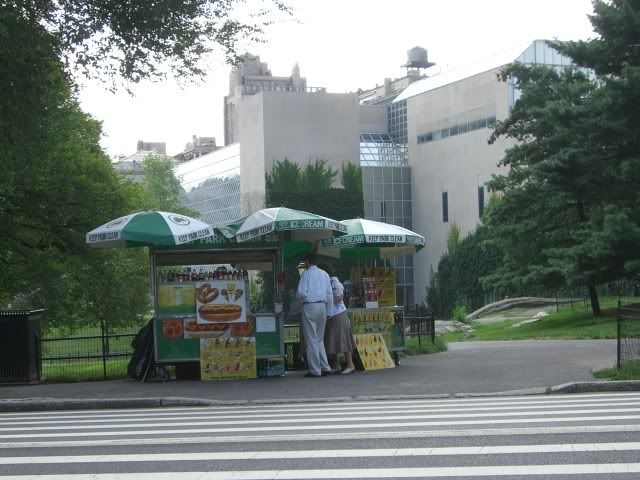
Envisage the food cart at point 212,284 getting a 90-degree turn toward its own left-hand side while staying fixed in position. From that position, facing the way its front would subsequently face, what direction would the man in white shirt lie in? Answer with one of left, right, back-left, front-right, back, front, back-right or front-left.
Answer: front

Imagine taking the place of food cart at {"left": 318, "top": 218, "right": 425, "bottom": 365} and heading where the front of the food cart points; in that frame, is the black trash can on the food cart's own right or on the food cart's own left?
on the food cart's own right

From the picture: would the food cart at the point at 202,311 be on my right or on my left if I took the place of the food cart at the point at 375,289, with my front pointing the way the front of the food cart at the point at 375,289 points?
on my right

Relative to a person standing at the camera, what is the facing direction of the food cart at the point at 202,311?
facing the viewer

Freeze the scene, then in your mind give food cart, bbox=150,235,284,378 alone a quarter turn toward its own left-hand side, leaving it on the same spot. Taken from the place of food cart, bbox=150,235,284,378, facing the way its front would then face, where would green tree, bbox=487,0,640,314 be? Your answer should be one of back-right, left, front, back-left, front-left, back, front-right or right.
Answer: front-left

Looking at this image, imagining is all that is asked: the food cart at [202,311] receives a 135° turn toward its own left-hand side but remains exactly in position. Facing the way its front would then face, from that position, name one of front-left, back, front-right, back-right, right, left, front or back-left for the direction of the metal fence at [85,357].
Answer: left

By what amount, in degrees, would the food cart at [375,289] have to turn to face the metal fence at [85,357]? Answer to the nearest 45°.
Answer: approximately 90° to its right

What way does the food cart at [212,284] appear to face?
toward the camera

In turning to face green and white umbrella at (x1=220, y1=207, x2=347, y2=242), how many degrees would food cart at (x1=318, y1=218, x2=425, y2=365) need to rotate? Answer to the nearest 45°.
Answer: approximately 45° to its right

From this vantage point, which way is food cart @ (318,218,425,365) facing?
toward the camera

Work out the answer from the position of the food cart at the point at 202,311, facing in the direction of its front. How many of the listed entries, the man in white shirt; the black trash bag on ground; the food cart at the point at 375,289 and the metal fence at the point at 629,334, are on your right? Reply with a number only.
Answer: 1

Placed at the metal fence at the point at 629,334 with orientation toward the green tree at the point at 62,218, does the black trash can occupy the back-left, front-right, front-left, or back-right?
front-left

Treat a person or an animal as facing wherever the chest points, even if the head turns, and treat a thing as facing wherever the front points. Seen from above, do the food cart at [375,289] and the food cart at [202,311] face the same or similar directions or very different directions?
same or similar directions

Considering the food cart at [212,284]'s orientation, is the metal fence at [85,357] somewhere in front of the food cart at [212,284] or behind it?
behind

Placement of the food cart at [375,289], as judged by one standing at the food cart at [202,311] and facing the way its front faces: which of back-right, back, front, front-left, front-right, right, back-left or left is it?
back-left

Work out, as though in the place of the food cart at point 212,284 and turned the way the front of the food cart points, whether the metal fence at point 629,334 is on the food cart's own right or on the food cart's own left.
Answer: on the food cart's own left

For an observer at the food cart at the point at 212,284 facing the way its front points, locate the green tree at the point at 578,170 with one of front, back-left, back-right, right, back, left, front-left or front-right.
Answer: back-left
